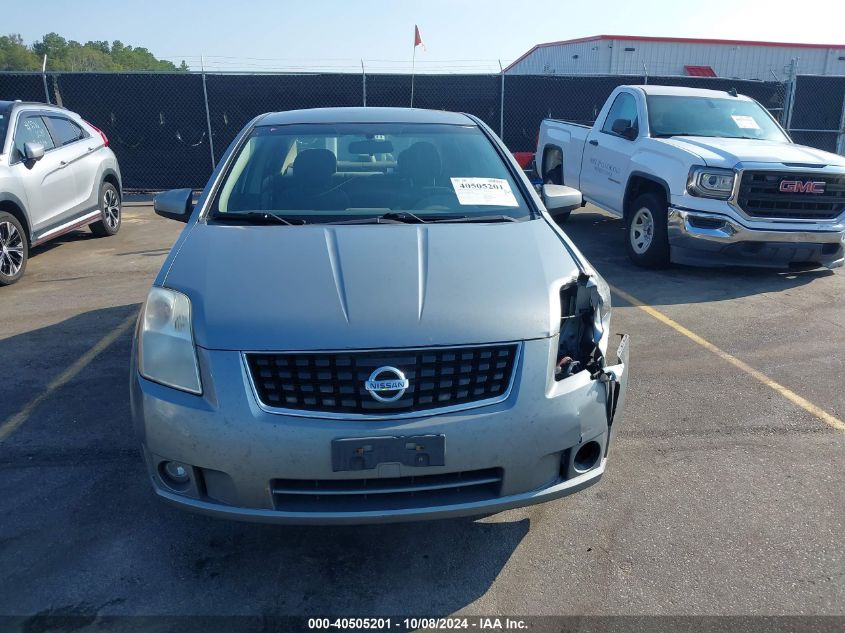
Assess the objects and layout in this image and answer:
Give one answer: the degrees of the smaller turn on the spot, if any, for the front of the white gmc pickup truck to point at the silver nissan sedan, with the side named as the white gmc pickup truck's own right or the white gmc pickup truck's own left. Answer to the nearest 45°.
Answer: approximately 45° to the white gmc pickup truck's own right

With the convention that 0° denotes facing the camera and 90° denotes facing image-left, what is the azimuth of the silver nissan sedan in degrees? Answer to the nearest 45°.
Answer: approximately 0°

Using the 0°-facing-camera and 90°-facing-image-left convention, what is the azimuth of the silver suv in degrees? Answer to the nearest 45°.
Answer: approximately 45°

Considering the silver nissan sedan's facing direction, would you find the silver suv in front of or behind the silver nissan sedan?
behind

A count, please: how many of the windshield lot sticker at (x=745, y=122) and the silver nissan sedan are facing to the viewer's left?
0

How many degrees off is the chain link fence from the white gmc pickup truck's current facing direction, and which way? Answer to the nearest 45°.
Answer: approximately 180°

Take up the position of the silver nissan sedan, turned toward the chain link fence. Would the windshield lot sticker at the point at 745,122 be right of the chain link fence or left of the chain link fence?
right

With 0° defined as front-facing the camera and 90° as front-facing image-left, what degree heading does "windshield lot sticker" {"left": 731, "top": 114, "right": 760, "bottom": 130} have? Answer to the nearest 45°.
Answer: approximately 315°

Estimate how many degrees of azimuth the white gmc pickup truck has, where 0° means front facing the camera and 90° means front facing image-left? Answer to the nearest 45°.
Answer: approximately 315°

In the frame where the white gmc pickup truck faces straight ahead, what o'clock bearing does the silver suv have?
The silver suv is roughly at 4 o'clock from the white gmc pickup truck.

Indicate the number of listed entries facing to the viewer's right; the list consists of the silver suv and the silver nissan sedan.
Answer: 0
